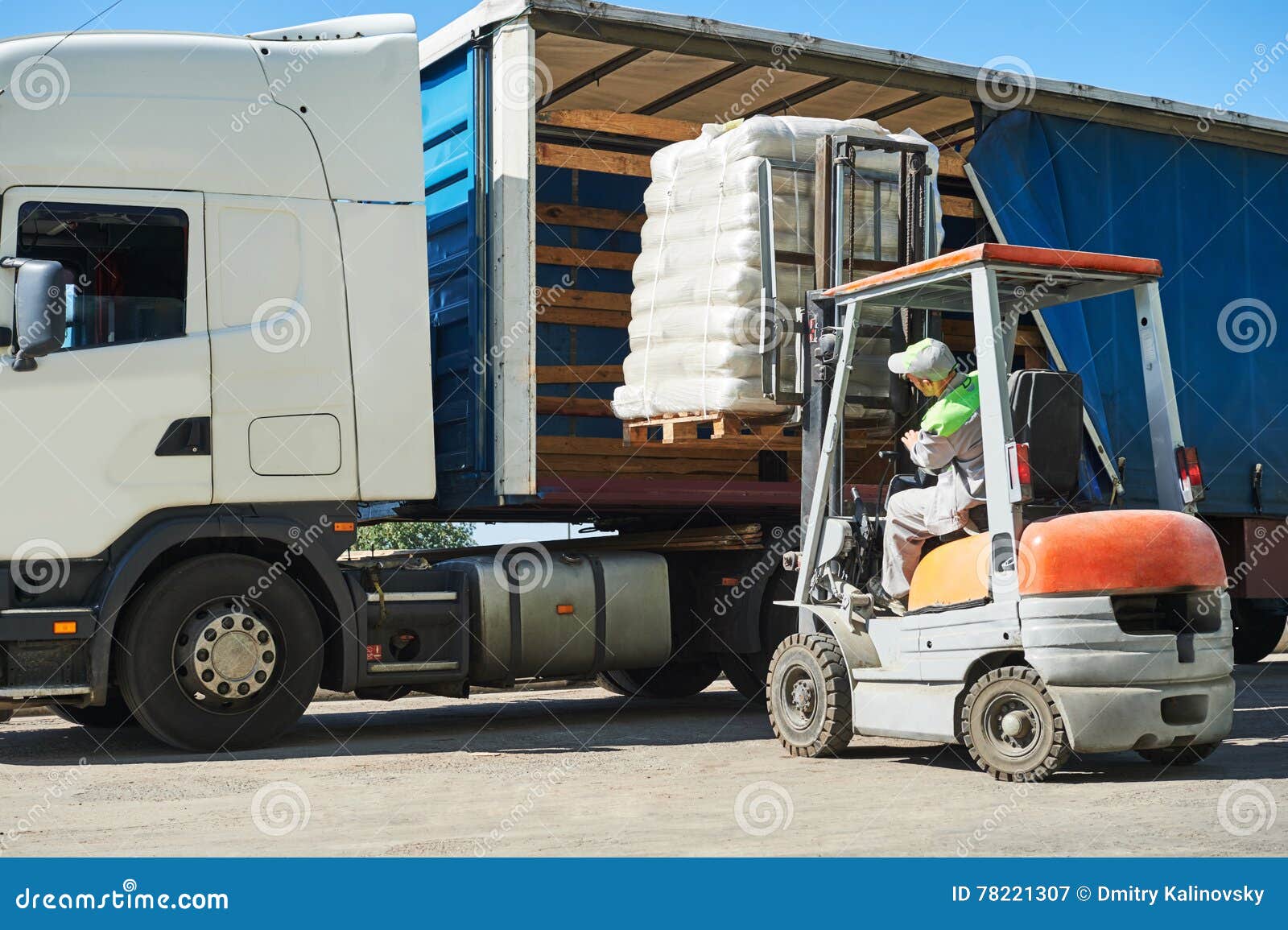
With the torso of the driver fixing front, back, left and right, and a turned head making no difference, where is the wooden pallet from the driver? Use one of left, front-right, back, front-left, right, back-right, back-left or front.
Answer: front-right

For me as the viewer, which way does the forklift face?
facing away from the viewer and to the left of the viewer

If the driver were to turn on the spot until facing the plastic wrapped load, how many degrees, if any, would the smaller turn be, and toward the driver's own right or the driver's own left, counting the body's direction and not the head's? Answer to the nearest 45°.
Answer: approximately 45° to the driver's own right

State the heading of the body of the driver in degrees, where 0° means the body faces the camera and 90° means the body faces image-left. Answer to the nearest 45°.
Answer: approximately 90°
